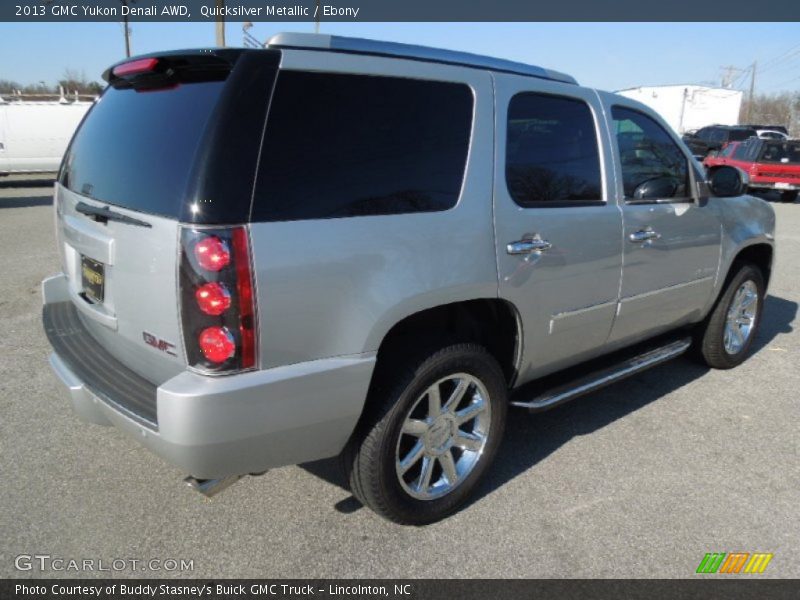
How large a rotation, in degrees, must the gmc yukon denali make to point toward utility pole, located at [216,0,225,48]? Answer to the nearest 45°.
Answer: approximately 45° to its left

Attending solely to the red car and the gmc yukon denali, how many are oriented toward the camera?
0

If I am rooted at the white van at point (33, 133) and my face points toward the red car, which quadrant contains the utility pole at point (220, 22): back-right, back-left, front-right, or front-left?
front-left

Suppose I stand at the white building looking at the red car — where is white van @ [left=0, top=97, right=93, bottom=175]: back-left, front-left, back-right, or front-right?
front-right

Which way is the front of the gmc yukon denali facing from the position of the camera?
facing away from the viewer and to the right of the viewer

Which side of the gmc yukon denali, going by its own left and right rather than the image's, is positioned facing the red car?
front

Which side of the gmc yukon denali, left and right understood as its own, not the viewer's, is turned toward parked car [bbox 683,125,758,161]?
front
